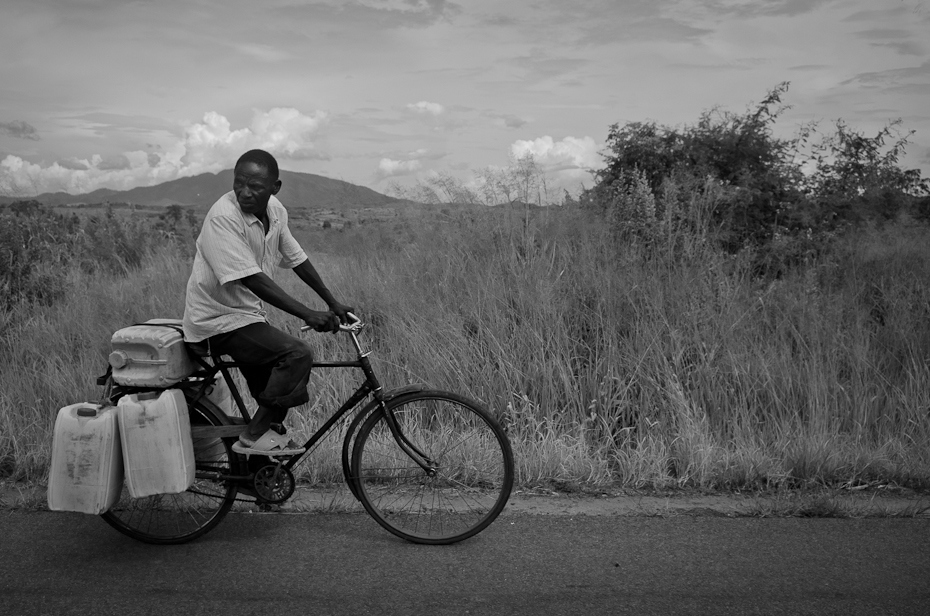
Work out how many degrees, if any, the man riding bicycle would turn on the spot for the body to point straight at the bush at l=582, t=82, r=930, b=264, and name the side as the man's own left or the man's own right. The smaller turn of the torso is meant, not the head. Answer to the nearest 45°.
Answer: approximately 45° to the man's own left

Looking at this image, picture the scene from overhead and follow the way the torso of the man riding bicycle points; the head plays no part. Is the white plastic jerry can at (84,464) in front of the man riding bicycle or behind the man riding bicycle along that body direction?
behind

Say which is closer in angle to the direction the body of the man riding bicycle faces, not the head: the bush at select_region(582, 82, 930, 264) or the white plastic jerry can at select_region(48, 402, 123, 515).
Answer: the bush

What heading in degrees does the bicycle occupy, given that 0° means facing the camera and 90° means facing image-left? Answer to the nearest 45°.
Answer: approximately 270°

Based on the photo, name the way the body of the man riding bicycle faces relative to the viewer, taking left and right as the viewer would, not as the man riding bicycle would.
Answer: facing to the right of the viewer
